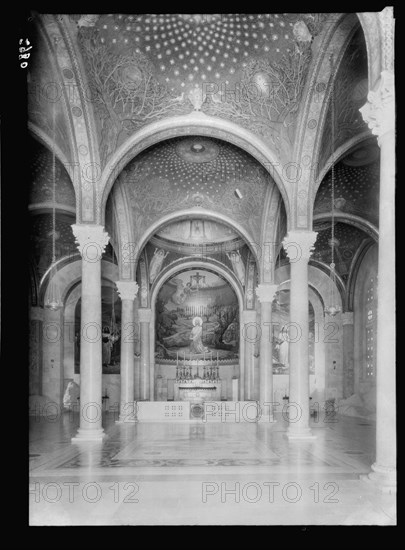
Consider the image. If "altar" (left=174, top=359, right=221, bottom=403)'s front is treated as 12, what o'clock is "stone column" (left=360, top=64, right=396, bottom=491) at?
The stone column is roughly at 12 o'clock from the altar.

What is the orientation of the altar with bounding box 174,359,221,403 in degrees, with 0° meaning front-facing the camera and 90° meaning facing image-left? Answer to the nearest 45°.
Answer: approximately 0°

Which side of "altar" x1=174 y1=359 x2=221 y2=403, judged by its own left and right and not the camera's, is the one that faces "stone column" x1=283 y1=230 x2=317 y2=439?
front
